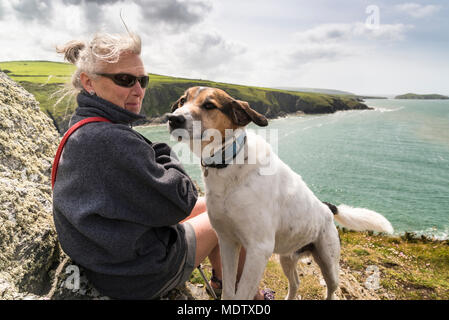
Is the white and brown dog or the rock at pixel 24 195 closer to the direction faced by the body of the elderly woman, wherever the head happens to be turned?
the white and brown dog

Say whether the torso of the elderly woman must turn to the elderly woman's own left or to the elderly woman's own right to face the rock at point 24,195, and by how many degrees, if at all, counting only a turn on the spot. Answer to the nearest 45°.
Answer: approximately 135° to the elderly woman's own left

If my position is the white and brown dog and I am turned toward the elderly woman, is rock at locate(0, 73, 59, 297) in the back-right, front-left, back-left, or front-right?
front-right

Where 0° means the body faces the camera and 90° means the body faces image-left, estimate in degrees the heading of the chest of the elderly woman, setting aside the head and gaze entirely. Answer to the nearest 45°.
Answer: approximately 270°

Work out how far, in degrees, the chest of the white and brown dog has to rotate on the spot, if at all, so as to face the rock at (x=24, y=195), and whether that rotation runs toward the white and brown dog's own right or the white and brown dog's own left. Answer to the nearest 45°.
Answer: approximately 45° to the white and brown dog's own right

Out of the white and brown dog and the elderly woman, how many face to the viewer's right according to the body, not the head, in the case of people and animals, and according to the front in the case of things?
1

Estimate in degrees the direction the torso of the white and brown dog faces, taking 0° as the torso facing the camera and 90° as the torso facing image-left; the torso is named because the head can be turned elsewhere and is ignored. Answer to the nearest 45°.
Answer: approximately 45°
